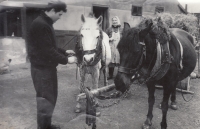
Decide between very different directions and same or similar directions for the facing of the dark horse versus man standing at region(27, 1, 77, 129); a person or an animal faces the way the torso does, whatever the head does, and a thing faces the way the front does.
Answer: very different directions

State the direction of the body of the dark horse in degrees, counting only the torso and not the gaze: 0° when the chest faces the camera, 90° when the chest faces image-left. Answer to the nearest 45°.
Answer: approximately 45°

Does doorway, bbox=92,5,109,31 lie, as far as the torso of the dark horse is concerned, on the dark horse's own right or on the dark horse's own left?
on the dark horse's own right

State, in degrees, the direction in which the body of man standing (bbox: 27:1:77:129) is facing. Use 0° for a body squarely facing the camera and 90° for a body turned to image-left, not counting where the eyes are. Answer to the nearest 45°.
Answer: approximately 270°

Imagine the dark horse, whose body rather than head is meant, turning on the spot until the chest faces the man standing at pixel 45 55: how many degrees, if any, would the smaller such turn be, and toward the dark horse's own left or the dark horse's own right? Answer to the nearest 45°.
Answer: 0° — it already faces them

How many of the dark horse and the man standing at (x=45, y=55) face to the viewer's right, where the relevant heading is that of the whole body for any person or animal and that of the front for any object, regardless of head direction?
1

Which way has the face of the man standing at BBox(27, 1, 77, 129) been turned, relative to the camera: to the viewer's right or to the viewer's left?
to the viewer's right

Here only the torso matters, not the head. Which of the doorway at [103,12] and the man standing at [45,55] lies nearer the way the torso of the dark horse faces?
the man standing

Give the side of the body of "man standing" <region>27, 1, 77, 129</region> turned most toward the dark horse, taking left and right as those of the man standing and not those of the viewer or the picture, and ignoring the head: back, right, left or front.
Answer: front

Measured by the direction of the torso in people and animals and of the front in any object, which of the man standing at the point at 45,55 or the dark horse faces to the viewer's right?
the man standing

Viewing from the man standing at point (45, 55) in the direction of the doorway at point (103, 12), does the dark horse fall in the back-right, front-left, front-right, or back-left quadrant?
front-right
